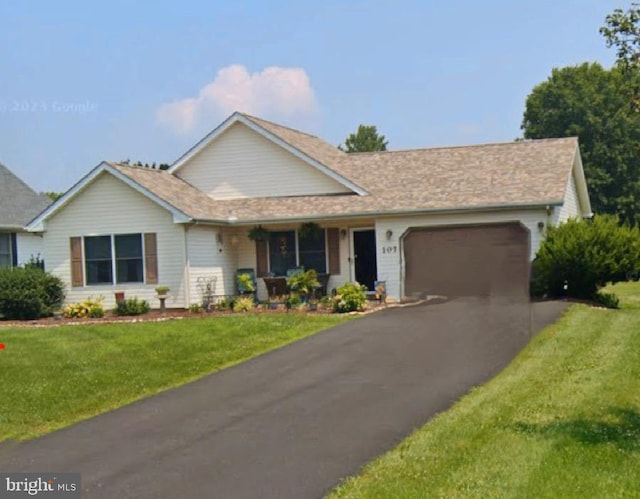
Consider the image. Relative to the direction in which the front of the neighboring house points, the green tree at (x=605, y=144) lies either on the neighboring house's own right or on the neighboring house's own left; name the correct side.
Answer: on the neighboring house's own left

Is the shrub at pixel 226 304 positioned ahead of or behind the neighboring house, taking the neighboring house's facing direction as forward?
ahead

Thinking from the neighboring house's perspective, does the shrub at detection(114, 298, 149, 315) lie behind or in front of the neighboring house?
in front

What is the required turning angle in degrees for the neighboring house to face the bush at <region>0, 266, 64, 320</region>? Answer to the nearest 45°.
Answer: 0° — it already faces it

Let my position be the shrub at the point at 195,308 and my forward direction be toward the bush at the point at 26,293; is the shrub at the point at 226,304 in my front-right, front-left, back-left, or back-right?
back-right

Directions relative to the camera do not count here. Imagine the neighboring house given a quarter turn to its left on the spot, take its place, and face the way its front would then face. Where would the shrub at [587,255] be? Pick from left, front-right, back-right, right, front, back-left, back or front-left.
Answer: front-right

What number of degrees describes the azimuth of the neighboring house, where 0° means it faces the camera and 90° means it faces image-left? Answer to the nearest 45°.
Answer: approximately 0°
